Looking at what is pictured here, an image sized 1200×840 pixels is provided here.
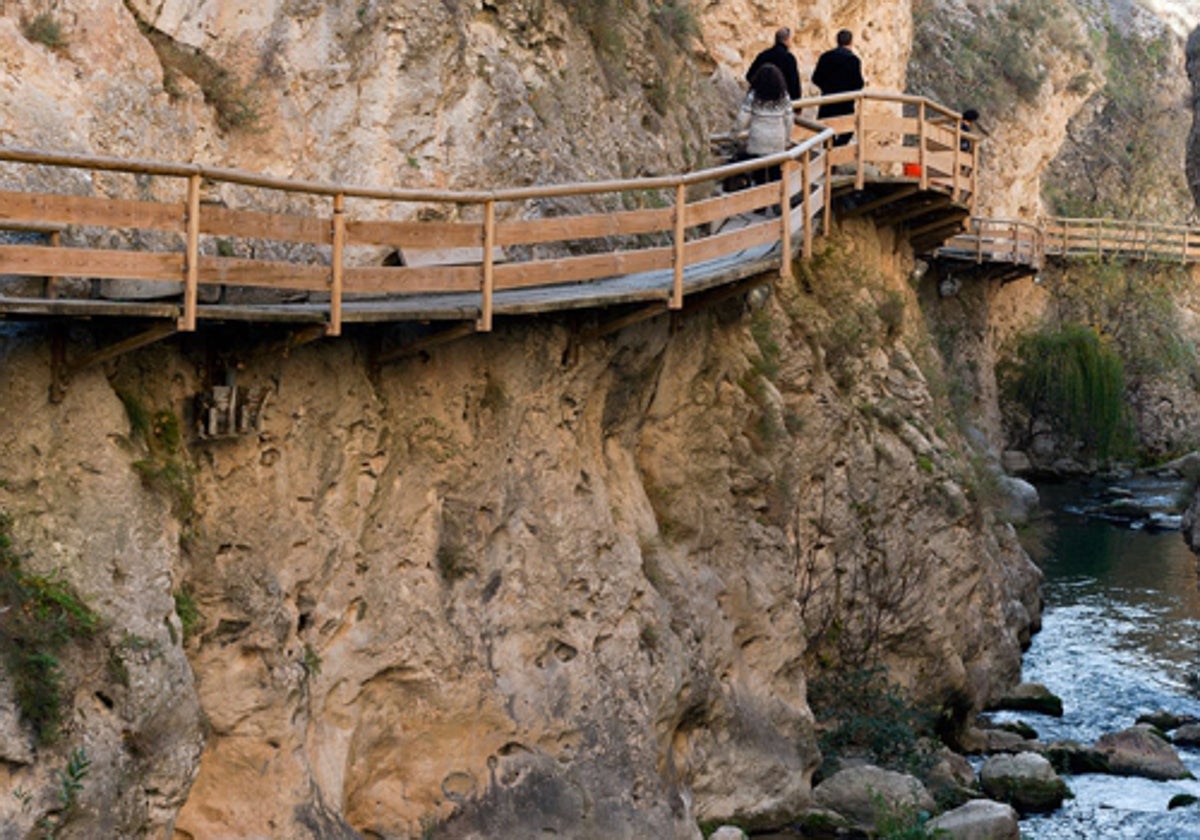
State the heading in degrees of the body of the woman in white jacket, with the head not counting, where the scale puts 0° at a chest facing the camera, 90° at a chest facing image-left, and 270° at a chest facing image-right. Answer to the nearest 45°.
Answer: approximately 180°

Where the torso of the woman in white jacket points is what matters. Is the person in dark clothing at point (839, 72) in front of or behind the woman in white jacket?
in front

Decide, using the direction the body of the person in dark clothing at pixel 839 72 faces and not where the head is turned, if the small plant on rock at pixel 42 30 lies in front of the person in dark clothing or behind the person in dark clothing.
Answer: behind

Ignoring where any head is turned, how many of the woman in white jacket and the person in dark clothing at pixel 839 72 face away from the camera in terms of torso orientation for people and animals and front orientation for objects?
2

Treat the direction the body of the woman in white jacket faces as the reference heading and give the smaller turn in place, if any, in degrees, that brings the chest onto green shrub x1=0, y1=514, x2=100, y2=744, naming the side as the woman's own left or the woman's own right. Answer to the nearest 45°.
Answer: approximately 135° to the woman's own left

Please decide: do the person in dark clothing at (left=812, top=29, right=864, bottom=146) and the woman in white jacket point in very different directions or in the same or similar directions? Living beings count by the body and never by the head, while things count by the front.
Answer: same or similar directions

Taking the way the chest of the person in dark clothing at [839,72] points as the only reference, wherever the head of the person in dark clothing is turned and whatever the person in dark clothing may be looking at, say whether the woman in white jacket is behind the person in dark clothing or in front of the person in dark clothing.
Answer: behind

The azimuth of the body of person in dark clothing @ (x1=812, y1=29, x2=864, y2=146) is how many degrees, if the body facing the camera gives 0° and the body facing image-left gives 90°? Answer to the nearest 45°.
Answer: approximately 180°
